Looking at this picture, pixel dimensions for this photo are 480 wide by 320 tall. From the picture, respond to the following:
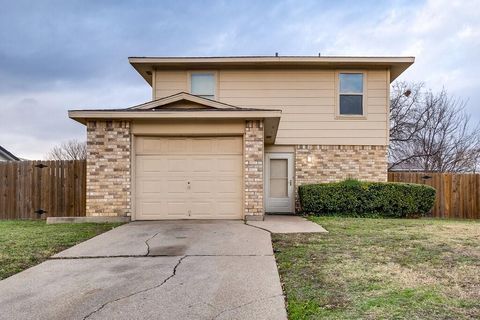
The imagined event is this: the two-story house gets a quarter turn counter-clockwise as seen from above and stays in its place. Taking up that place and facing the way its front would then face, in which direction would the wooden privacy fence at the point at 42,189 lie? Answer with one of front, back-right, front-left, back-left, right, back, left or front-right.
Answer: back

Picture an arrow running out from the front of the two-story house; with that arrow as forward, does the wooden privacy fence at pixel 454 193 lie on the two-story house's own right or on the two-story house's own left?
on the two-story house's own left

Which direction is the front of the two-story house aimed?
toward the camera

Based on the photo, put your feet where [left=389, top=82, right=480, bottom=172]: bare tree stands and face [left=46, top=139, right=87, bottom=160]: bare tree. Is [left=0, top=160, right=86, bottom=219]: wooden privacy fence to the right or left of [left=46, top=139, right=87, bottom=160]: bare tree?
left

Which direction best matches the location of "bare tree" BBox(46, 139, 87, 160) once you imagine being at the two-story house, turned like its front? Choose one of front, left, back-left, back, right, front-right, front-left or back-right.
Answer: back-right

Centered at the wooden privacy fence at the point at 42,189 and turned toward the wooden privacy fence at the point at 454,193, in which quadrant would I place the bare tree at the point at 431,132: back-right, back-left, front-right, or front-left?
front-left

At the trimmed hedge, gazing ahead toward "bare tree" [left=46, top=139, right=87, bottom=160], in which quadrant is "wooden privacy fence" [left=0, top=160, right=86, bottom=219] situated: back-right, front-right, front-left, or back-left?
front-left

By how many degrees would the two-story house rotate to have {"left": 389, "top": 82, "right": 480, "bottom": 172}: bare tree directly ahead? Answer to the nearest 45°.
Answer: approximately 135° to its left
